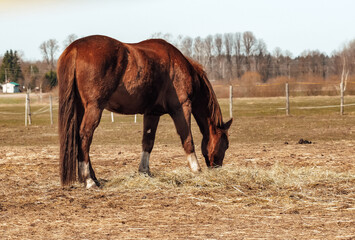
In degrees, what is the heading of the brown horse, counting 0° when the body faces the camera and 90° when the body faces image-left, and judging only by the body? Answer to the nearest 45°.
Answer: approximately 225°
